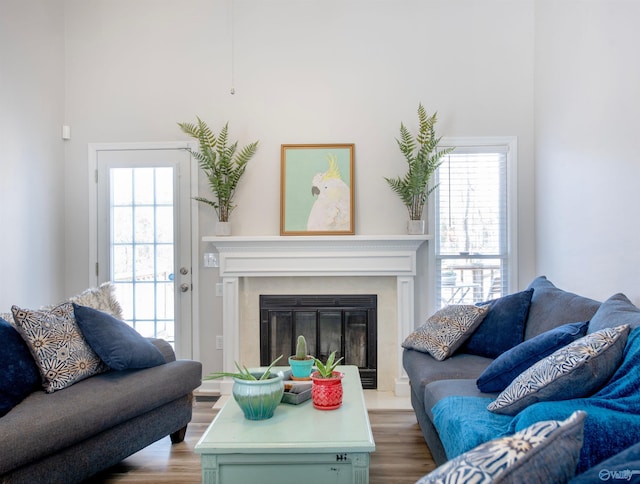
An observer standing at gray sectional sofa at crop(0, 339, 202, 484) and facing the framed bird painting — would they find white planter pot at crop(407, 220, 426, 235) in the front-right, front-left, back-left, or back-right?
front-right

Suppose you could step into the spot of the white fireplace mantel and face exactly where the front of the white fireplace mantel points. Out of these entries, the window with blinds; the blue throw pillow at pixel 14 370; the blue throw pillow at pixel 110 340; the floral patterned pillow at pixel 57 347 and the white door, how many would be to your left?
1

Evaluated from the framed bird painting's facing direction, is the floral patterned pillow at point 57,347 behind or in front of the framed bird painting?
in front

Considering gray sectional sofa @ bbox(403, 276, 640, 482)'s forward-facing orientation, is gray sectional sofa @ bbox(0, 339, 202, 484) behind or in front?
in front

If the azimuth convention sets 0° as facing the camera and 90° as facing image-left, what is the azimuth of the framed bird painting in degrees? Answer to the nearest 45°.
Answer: approximately 0°

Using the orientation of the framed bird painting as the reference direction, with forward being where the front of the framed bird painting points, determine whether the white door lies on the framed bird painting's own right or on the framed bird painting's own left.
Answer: on the framed bird painting's own right

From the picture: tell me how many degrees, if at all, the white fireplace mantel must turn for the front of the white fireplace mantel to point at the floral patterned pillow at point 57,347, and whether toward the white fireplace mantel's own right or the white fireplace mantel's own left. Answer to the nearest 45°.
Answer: approximately 45° to the white fireplace mantel's own right

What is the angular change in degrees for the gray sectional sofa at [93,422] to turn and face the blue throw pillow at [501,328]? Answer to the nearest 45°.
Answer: approximately 45° to its left

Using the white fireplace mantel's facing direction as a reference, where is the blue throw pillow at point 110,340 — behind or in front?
in front

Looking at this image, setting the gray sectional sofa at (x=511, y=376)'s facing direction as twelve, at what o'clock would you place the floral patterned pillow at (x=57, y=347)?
The floral patterned pillow is roughly at 1 o'clock from the gray sectional sofa.

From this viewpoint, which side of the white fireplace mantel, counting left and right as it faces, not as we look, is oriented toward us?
front

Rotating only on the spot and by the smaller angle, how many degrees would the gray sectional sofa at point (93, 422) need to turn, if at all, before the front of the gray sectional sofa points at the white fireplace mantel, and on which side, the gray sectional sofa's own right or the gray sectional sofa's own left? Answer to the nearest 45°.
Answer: approximately 90° to the gray sectional sofa's own left

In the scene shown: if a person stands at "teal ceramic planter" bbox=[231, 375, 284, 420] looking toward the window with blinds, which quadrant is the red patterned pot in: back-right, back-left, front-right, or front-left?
front-right

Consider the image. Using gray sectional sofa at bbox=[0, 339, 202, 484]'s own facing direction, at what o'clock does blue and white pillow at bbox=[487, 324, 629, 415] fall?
The blue and white pillow is roughly at 12 o'clock from the gray sectional sofa.

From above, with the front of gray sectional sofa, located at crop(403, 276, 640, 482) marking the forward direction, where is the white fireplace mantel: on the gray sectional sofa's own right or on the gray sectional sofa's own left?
on the gray sectional sofa's own right

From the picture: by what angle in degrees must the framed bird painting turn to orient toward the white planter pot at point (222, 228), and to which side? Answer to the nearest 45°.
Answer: approximately 90° to its right

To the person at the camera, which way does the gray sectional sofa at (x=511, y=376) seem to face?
facing the viewer and to the left of the viewer

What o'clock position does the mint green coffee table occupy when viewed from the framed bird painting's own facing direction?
The mint green coffee table is roughly at 12 o'clock from the framed bird painting.

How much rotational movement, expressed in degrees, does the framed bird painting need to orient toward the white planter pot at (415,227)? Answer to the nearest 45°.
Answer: approximately 90° to its left
